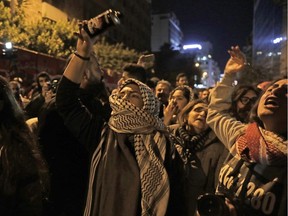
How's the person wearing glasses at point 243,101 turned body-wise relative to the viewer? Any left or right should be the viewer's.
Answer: facing the viewer and to the right of the viewer

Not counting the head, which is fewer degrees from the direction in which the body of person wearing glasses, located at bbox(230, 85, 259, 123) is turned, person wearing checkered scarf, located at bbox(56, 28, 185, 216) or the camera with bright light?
the person wearing checkered scarf

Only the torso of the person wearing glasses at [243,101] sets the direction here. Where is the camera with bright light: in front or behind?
behind

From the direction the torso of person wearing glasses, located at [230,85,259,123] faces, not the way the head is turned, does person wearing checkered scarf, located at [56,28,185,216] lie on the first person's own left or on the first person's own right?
on the first person's own right
